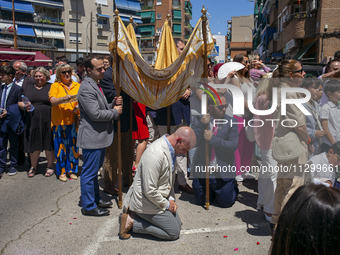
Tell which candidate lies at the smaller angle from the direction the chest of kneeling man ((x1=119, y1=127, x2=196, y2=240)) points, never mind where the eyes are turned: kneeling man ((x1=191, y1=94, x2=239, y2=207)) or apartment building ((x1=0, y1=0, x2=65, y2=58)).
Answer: the kneeling man

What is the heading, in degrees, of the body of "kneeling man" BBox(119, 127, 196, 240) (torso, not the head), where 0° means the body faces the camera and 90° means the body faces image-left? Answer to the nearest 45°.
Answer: approximately 270°

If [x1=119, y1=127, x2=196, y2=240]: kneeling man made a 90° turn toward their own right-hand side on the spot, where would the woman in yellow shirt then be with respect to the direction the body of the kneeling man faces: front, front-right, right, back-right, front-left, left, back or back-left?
back-right

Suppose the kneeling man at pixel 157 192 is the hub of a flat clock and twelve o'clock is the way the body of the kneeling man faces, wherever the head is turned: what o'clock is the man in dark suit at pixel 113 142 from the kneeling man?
The man in dark suit is roughly at 8 o'clock from the kneeling man.

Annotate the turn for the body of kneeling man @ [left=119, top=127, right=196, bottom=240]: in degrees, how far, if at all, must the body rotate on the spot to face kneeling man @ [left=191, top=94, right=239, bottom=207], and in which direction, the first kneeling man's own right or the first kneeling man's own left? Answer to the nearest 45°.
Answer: approximately 45° to the first kneeling man's own left

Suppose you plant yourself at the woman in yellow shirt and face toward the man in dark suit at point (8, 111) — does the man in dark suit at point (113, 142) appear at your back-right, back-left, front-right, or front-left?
back-left

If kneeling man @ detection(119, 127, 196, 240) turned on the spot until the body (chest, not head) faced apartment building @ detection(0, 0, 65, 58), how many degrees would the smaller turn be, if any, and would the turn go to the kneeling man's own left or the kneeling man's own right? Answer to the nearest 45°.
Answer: approximately 90° to the kneeling man's own left

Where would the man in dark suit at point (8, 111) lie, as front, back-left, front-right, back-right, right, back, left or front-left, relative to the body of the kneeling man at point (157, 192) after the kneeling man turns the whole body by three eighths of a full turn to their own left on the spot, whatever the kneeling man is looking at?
front
